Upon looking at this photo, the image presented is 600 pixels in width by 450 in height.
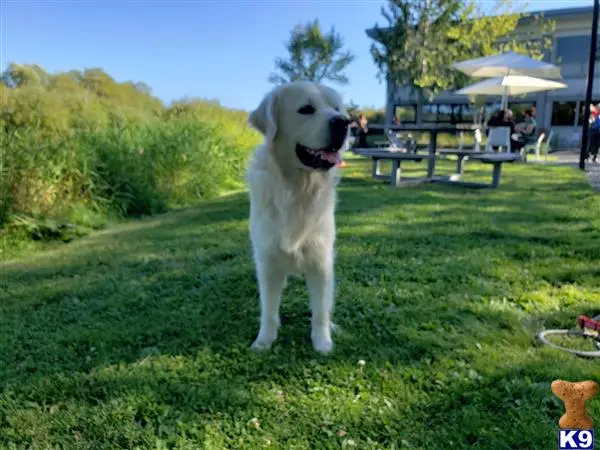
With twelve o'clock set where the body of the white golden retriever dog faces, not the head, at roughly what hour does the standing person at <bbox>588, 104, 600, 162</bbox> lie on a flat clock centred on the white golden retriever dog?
The standing person is roughly at 7 o'clock from the white golden retriever dog.

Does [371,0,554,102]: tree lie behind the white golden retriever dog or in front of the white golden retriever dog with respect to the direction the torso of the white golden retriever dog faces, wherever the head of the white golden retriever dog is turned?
behind

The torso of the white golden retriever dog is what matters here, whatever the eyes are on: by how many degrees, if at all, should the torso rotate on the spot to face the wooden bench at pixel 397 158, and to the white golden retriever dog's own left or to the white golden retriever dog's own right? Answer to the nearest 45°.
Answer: approximately 180°

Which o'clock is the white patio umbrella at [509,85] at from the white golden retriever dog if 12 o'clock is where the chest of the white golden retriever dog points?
The white patio umbrella is roughly at 7 o'clock from the white golden retriever dog.

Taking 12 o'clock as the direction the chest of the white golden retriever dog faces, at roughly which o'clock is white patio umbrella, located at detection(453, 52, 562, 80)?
The white patio umbrella is roughly at 7 o'clock from the white golden retriever dog.

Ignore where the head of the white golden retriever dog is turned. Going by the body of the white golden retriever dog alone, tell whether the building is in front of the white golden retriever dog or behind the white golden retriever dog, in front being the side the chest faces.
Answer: behind

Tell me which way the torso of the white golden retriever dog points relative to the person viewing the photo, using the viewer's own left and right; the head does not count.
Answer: facing the viewer

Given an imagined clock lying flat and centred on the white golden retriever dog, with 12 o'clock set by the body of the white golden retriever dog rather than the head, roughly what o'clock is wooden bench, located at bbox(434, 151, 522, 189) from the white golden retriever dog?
The wooden bench is roughly at 7 o'clock from the white golden retriever dog.
